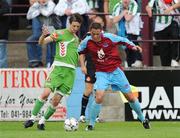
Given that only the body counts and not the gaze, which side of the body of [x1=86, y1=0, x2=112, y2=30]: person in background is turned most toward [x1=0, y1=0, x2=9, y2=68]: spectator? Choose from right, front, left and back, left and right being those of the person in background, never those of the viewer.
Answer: right

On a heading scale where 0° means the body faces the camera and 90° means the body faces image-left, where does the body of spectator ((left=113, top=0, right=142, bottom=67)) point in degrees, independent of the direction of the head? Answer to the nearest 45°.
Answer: approximately 0°

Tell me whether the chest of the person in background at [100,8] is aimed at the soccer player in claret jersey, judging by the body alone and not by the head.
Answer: yes

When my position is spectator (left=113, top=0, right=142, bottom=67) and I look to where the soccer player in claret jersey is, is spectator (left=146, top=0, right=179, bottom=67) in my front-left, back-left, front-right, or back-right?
back-left

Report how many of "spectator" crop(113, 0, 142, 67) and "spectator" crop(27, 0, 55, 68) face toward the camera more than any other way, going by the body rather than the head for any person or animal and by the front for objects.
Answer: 2

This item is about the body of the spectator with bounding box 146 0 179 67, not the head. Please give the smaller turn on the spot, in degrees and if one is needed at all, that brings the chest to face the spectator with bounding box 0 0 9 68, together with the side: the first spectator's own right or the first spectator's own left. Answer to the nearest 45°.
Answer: approximately 45° to the first spectator's own right
